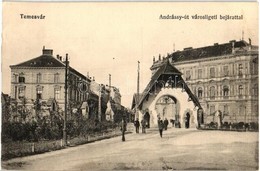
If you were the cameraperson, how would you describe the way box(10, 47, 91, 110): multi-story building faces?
facing the viewer

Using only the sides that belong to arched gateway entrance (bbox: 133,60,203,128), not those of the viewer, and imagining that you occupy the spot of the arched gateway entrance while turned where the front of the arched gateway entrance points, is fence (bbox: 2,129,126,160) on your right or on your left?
on your right

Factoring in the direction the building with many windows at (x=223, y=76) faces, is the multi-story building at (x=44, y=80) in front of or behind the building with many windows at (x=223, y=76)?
in front

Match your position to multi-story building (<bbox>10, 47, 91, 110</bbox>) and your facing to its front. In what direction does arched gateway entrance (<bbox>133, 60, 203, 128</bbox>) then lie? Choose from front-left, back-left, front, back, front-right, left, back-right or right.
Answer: left

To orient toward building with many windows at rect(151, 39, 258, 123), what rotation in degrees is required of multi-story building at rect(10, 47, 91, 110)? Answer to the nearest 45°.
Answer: approximately 90° to its left

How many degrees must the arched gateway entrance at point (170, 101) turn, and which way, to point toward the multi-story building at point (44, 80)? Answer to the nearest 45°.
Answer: approximately 90° to its right

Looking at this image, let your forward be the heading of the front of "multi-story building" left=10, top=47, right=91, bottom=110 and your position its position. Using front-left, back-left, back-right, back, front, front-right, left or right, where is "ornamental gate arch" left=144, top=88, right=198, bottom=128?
left

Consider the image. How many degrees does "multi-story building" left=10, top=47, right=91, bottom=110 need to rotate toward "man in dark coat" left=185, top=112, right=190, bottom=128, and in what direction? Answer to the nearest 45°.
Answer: approximately 90° to its left

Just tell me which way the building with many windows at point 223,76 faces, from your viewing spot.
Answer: facing the viewer and to the left of the viewer

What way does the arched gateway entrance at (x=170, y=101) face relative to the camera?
toward the camera
